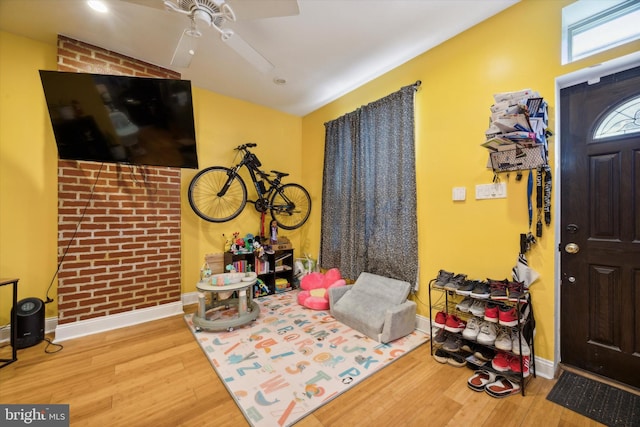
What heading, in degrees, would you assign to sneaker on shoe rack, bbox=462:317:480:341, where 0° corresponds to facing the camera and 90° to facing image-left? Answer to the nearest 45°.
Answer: approximately 45°

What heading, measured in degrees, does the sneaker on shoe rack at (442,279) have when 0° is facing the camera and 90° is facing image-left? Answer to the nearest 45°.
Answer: approximately 45°

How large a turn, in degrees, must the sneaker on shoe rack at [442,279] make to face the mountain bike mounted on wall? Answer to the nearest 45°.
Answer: approximately 45° to its right
